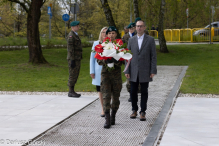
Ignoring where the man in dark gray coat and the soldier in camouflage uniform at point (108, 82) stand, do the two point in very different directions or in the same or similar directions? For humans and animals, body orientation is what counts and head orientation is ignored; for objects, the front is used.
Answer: same or similar directions

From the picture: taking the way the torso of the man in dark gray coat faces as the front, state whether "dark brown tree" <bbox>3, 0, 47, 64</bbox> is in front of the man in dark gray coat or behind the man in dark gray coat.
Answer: behind

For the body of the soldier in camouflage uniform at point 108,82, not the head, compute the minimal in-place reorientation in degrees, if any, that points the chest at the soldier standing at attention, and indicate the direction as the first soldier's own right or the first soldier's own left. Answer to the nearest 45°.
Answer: approximately 180°

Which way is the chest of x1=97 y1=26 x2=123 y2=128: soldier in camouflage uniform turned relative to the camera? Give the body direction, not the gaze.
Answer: toward the camera

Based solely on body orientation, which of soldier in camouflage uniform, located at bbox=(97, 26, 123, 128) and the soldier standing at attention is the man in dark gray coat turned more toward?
the soldier in camouflage uniform

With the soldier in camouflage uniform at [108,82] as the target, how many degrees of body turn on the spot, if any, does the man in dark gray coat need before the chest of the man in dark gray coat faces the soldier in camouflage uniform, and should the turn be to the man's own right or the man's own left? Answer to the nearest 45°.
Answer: approximately 45° to the man's own right

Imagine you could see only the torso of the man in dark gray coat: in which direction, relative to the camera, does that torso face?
toward the camera
